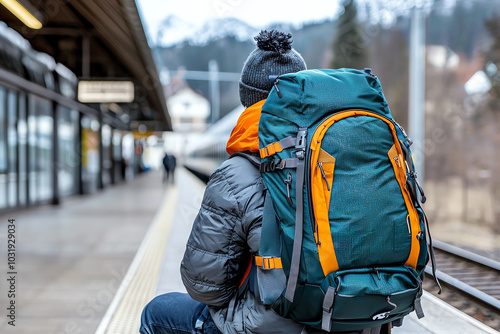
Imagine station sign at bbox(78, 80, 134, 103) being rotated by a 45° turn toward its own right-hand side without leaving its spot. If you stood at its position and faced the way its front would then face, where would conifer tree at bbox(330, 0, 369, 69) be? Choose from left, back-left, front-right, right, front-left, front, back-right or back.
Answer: back

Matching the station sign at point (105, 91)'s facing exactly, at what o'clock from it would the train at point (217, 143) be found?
The train is roughly at 7 o'clock from the station sign.

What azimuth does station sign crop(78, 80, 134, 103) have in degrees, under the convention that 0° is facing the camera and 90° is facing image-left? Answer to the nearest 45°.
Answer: approximately 0°
